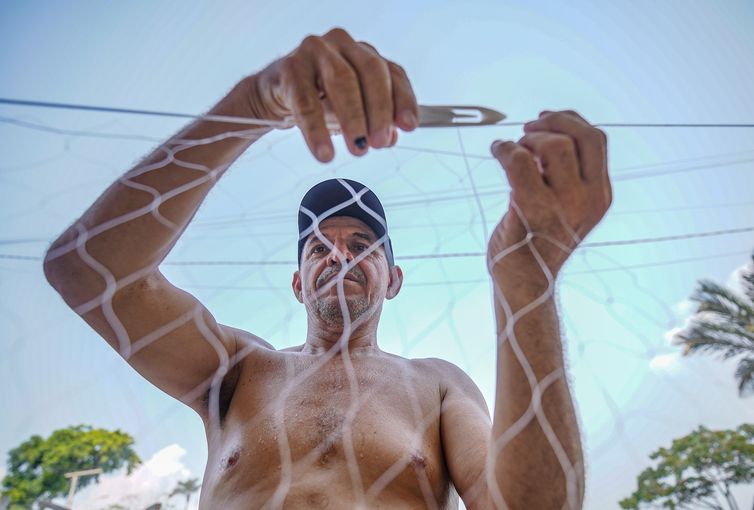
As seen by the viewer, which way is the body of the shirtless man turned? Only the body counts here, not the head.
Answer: toward the camera

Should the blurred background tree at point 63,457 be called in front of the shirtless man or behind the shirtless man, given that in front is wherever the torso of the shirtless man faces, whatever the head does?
behind
